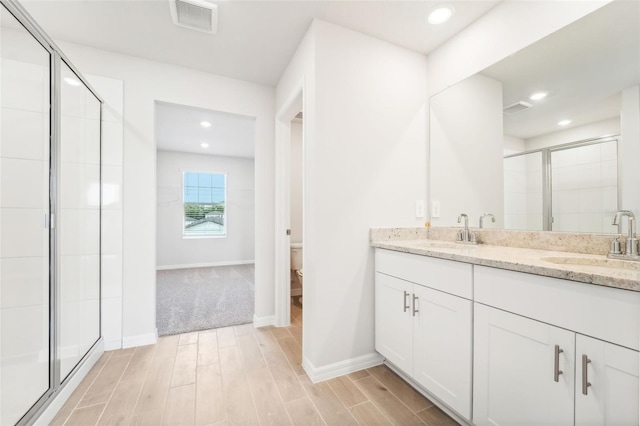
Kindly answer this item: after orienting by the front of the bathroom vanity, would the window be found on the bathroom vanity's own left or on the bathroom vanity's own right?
on the bathroom vanity's own right

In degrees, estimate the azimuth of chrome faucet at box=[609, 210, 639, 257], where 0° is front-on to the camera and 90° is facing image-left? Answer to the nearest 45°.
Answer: approximately 45°

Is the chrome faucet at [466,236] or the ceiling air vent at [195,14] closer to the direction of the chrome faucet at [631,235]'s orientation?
the ceiling air vent

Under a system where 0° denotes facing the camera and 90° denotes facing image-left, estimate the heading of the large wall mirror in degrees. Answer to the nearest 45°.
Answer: approximately 45°

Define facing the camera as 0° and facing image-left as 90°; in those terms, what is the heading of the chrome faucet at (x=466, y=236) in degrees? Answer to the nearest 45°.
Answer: approximately 45°

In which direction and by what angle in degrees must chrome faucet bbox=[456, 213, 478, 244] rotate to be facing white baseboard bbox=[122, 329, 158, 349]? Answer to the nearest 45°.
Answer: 0° — it already faces it

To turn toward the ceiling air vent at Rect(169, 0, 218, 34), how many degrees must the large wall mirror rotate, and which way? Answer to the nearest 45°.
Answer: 0° — it already faces it
